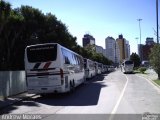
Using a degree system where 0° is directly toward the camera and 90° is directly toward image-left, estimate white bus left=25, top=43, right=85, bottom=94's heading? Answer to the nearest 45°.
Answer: approximately 225°
